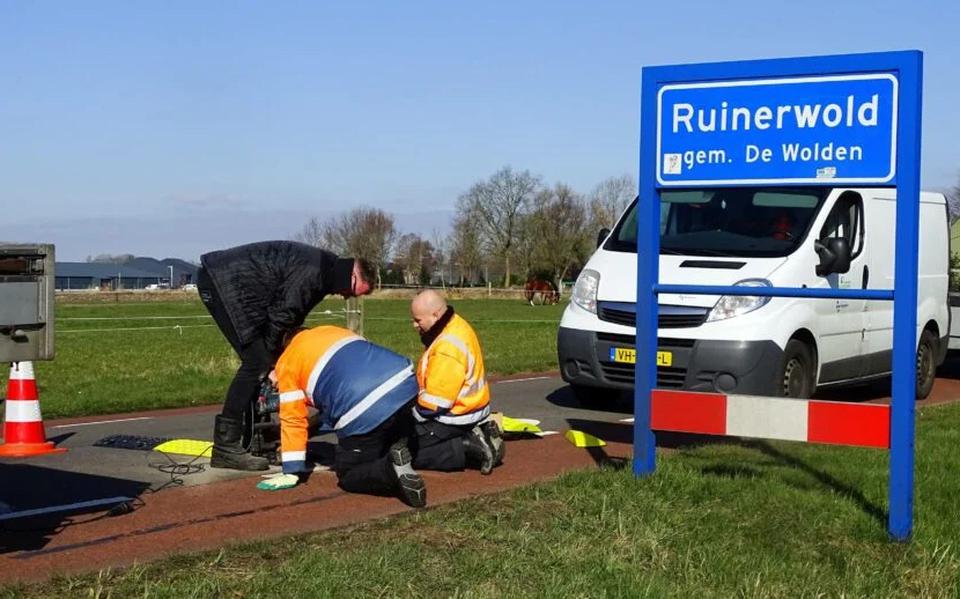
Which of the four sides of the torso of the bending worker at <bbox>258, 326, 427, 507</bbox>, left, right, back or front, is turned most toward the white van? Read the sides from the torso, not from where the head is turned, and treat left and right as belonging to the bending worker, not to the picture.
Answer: right

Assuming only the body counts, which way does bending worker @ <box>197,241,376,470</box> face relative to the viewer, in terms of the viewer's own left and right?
facing to the right of the viewer

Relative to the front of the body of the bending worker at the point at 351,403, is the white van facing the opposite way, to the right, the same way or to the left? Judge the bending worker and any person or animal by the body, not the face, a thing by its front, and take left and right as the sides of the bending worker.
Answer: to the left

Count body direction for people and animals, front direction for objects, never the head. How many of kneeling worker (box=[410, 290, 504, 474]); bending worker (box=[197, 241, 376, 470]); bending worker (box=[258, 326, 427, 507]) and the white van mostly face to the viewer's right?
1

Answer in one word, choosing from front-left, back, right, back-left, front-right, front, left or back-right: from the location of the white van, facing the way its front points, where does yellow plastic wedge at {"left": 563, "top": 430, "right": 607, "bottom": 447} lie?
front

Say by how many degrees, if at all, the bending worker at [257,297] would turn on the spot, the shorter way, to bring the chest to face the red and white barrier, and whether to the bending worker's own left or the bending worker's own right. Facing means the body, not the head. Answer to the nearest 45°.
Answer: approximately 45° to the bending worker's own right

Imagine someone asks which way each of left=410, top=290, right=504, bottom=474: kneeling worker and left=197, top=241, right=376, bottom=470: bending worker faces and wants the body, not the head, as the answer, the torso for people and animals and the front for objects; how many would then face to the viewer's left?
1

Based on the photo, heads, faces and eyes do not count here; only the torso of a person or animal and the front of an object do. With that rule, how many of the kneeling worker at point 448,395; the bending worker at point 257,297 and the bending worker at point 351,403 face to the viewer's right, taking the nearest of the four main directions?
1

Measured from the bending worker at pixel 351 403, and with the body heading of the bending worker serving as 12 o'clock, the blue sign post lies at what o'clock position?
The blue sign post is roughly at 5 o'clock from the bending worker.

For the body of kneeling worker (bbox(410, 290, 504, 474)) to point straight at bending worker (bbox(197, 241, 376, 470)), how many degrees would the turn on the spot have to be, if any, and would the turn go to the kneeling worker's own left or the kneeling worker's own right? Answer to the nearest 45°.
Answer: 0° — they already face them

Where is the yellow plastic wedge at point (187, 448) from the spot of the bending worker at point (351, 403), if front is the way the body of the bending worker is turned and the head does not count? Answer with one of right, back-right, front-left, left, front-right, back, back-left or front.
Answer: front

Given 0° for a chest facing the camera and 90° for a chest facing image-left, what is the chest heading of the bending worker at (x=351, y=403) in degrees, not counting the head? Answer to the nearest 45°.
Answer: approximately 135°

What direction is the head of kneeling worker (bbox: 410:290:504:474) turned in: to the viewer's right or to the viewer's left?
to the viewer's left

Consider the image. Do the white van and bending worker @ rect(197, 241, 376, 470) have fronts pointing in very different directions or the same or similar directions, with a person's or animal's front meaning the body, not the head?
very different directions

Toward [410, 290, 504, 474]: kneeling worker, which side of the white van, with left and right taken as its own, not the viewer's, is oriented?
front

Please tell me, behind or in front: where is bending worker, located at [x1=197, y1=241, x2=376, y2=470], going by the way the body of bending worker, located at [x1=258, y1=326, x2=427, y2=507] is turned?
in front
